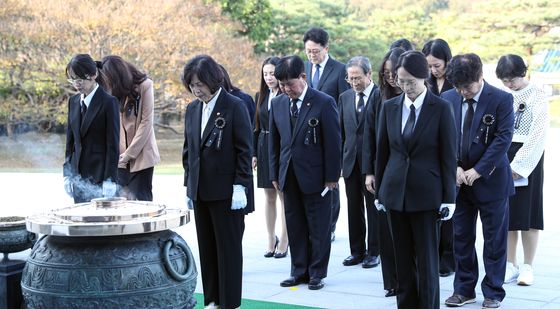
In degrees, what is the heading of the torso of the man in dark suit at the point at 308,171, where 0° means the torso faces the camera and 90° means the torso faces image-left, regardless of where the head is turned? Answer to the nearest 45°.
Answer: approximately 45°

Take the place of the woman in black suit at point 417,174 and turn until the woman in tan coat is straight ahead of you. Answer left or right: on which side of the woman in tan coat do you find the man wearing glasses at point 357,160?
right

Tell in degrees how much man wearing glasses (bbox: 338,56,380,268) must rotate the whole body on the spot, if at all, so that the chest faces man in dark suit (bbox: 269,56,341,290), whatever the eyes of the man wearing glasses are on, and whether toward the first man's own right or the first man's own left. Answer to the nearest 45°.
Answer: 0° — they already face them

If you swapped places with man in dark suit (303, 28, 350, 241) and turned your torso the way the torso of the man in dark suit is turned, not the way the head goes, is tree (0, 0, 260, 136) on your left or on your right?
on your right

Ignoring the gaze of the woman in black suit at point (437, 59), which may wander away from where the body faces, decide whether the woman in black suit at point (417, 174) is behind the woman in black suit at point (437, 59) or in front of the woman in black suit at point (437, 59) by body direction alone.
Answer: in front

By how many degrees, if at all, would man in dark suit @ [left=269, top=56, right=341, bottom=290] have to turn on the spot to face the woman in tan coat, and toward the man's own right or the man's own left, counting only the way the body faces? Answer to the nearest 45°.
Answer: approximately 45° to the man's own right

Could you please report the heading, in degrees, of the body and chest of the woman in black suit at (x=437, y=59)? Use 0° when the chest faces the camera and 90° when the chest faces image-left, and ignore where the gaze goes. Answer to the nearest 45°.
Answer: approximately 45°
